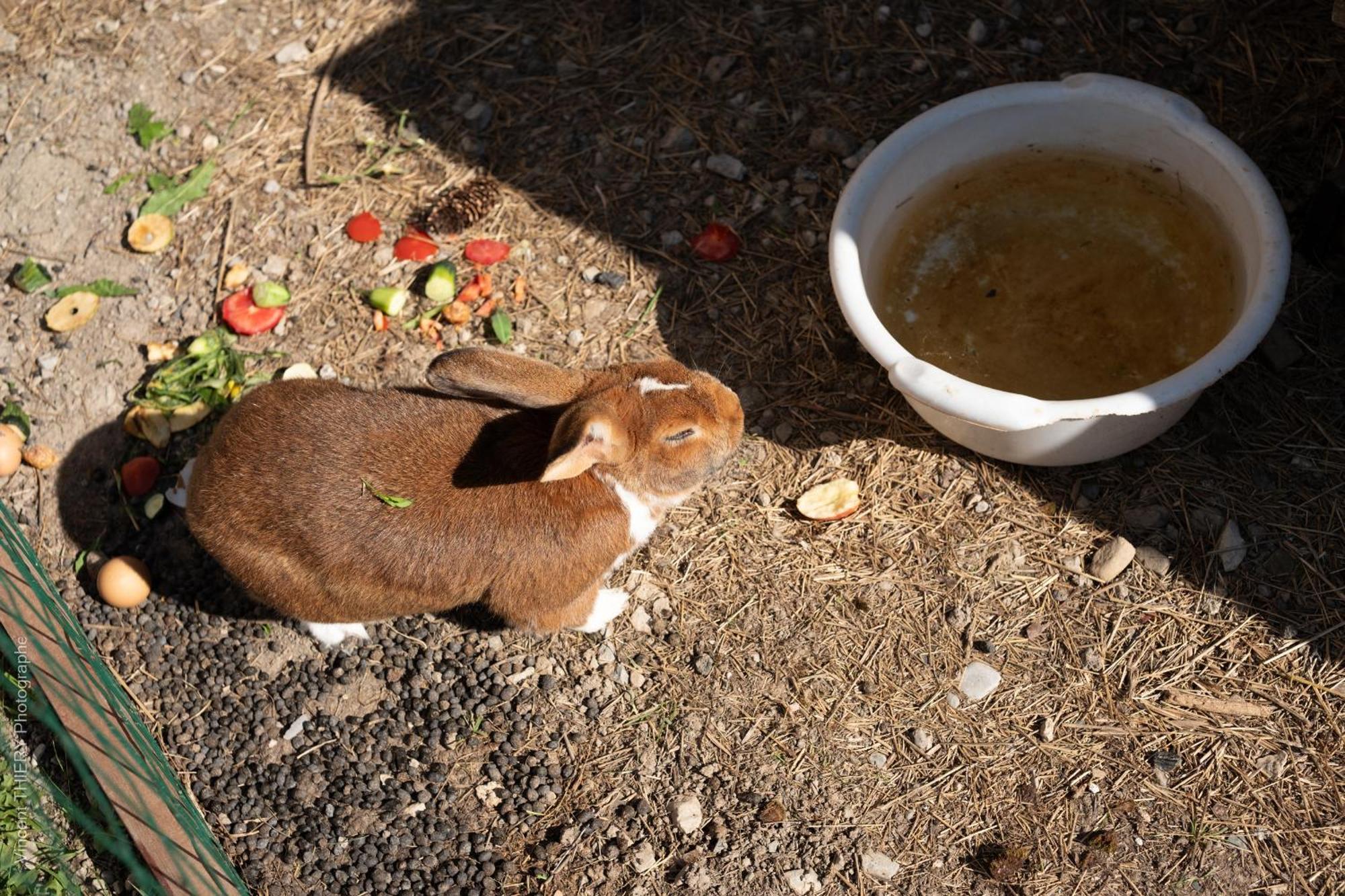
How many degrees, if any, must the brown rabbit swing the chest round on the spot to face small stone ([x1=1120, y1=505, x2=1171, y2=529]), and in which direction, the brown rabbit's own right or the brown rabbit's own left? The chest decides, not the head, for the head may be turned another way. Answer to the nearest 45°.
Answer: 0° — it already faces it

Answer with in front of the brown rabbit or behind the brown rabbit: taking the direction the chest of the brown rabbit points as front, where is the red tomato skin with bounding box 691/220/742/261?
in front

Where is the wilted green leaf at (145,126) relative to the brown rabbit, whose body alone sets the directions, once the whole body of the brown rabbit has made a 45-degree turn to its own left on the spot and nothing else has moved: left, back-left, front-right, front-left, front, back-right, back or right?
front-left

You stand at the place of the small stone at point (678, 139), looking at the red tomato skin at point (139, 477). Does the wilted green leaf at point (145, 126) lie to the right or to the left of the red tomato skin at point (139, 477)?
right

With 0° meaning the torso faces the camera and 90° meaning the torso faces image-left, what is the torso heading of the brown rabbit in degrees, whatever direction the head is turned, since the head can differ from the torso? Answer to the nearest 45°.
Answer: approximately 270°

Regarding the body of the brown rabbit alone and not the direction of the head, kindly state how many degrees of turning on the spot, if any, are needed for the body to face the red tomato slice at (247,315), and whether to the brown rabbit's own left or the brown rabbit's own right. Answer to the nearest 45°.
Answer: approximately 90° to the brown rabbit's own left

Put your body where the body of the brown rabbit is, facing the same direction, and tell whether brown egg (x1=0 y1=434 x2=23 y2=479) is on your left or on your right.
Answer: on your left

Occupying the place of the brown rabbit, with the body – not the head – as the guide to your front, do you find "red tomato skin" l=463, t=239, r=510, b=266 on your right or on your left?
on your left

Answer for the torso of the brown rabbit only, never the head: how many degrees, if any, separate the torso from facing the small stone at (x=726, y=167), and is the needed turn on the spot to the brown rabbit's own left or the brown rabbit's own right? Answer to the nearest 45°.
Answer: approximately 45° to the brown rabbit's own left

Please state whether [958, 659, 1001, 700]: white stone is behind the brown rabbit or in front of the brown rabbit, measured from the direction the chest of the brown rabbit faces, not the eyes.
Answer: in front

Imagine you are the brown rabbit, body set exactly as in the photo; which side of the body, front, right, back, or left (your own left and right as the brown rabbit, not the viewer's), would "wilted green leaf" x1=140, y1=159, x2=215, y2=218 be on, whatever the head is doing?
left

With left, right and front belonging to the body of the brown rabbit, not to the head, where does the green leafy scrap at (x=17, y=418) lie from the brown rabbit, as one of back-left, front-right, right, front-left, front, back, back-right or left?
back-left

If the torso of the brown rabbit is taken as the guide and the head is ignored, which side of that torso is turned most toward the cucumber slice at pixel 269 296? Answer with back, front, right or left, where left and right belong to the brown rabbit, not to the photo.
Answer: left
